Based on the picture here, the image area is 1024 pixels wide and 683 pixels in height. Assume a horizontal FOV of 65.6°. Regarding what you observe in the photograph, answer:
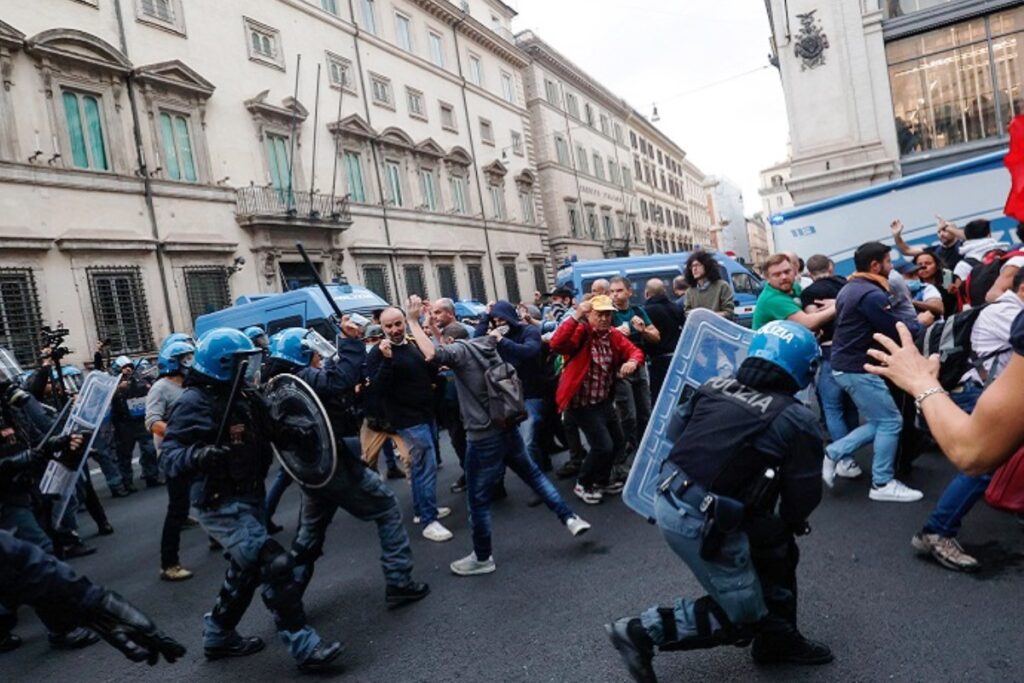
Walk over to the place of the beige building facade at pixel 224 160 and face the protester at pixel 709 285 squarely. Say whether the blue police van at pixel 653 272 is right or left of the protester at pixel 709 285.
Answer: left

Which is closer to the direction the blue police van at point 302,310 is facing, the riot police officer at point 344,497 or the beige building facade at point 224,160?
the riot police officer

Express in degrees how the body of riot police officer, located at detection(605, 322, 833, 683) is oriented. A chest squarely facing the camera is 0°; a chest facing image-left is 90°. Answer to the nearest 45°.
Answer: approximately 225°

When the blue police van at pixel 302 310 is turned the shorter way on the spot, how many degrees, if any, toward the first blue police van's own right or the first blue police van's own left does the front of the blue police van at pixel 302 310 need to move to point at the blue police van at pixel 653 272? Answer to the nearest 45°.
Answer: approximately 45° to the first blue police van's own left

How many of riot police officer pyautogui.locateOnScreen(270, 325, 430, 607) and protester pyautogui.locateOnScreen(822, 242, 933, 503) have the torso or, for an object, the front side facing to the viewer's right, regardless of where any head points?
2

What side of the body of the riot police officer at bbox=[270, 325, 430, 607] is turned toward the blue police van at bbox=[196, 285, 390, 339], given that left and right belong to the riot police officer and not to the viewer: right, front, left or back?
left

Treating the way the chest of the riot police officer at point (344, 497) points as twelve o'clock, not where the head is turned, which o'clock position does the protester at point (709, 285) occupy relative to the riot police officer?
The protester is roughly at 11 o'clock from the riot police officer.

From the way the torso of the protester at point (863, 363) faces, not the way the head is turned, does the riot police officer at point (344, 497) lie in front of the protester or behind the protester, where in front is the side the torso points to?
behind

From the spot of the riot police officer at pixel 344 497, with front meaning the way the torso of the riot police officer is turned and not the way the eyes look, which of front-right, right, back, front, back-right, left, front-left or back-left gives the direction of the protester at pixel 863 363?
front

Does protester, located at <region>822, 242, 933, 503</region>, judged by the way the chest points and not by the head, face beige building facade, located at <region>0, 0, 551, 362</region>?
no

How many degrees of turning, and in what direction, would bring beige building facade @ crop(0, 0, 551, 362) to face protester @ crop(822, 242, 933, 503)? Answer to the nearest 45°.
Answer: approximately 45° to its right

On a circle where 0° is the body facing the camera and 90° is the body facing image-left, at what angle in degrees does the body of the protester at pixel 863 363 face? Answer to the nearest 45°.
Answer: approximately 270°

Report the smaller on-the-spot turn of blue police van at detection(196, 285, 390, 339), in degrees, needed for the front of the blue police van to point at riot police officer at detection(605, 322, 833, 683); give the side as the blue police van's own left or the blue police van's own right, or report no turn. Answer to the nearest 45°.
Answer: approximately 45° to the blue police van's own right

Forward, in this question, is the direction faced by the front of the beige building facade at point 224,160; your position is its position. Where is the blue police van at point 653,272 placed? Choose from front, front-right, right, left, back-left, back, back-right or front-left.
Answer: front

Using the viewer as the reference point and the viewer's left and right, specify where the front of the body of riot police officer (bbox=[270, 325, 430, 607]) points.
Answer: facing to the right of the viewer

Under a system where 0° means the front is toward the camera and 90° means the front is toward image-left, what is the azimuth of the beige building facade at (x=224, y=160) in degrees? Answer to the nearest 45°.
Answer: approximately 315°
